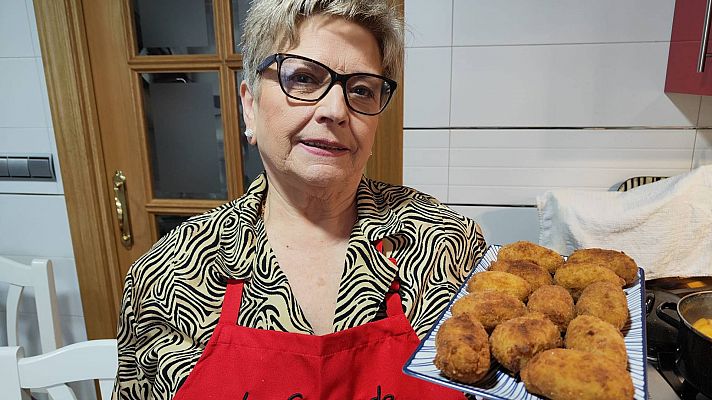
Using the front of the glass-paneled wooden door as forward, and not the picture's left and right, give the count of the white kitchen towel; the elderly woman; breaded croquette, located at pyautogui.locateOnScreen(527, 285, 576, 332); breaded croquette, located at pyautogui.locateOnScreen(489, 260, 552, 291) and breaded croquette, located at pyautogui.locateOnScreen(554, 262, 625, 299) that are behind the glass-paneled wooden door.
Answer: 0

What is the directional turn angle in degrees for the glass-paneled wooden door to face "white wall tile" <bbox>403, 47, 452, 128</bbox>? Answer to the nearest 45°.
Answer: approximately 45° to its left

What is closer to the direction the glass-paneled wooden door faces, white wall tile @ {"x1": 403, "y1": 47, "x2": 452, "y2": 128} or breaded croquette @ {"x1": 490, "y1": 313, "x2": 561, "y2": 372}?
the breaded croquette

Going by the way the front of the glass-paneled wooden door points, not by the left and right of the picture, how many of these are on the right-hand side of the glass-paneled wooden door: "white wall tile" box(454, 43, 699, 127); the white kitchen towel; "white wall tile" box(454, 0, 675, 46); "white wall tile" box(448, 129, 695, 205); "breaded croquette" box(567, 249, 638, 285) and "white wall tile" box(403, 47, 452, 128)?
0

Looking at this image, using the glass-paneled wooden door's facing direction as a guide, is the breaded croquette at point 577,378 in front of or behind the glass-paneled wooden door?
in front

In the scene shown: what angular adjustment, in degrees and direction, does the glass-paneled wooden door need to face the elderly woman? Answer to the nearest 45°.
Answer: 0° — it already faces them

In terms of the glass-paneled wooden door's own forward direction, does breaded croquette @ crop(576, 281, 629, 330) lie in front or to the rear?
in front

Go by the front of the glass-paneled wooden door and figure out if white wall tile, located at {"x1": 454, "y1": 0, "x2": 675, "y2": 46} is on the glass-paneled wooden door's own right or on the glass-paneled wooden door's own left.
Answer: on the glass-paneled wooden door's own left

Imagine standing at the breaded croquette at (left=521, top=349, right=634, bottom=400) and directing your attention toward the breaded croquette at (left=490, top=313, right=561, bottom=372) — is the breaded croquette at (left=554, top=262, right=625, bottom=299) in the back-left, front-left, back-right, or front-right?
front-right

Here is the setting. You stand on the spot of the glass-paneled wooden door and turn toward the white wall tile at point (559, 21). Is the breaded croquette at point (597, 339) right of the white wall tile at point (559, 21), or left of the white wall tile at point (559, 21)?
right

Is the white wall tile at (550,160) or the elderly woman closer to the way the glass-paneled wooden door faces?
the elderly woman

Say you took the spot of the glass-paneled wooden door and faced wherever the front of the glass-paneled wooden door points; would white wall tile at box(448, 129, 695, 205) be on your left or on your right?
on your left

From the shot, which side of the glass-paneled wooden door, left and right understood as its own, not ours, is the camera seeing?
front

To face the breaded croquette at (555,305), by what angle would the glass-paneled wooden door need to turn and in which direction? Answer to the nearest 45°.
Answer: approximately 45° to its left

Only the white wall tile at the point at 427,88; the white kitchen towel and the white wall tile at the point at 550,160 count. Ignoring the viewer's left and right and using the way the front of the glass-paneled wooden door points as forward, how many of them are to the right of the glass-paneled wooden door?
0

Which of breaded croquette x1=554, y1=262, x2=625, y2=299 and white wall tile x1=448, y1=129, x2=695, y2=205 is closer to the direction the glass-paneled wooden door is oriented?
the breaded croquette

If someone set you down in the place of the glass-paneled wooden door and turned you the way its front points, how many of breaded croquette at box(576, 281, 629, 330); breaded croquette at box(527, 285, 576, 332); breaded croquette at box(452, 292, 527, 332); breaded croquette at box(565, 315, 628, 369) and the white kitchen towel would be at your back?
0

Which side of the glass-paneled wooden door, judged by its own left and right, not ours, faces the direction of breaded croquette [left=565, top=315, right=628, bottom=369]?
front
